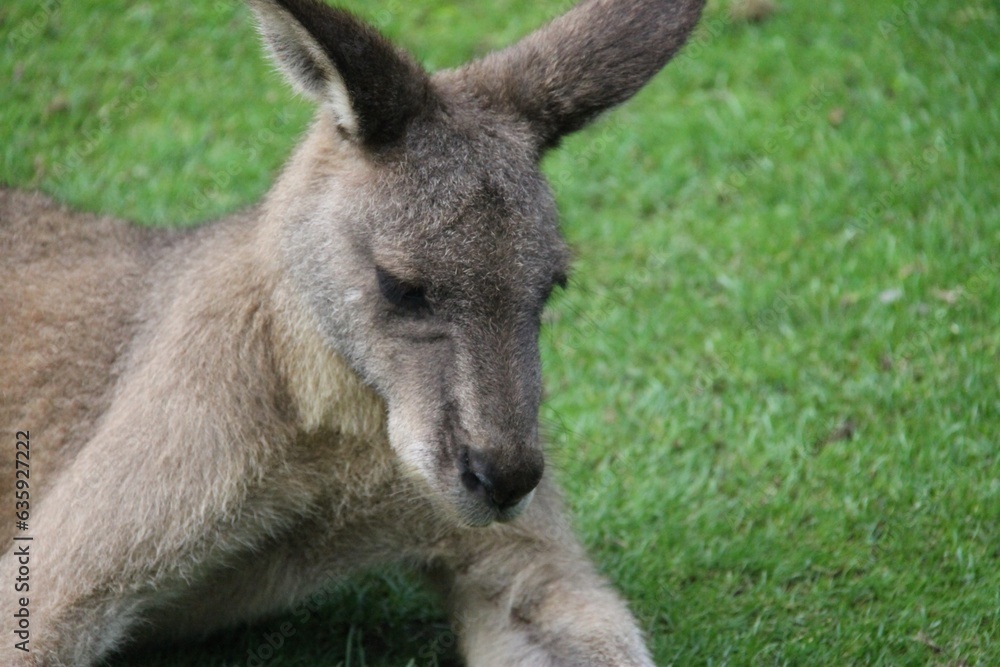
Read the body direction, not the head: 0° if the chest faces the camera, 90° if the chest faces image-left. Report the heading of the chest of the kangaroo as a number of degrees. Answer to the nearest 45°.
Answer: approximately 315°
